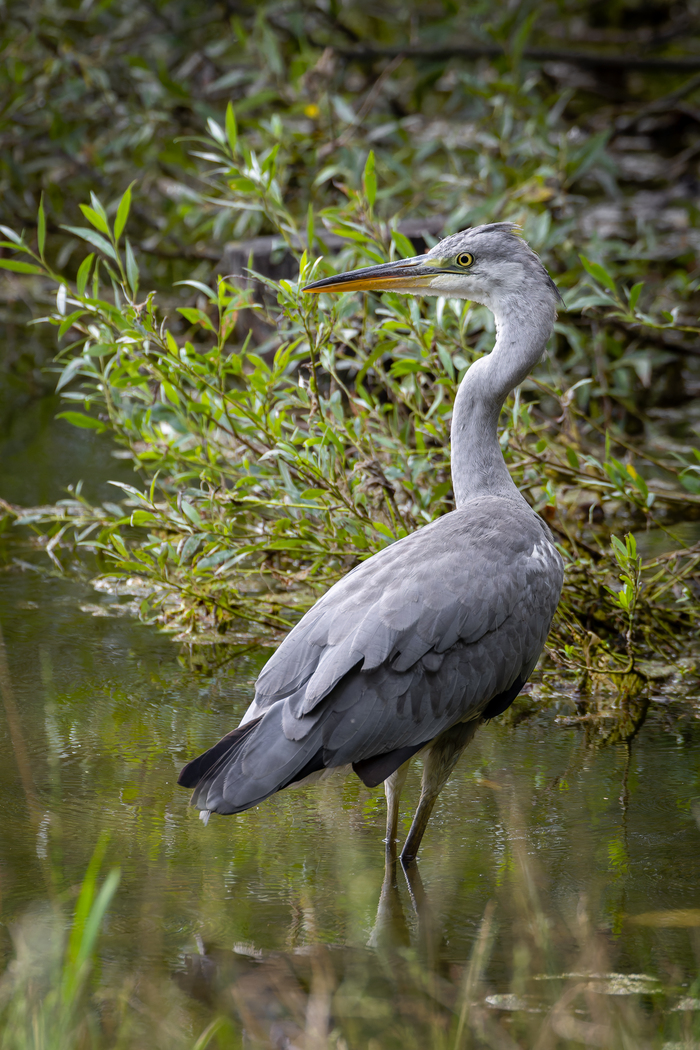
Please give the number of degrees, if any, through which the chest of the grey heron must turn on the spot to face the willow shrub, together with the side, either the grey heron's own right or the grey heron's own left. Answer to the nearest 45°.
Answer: approximately 45° to the grey heron's own left

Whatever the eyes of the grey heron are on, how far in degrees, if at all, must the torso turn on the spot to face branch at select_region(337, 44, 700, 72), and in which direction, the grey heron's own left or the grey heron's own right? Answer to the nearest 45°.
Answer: approximately 45° to the grey heron's own left

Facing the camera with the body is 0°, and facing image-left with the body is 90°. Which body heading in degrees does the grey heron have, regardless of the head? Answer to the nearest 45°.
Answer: approximately 225°
